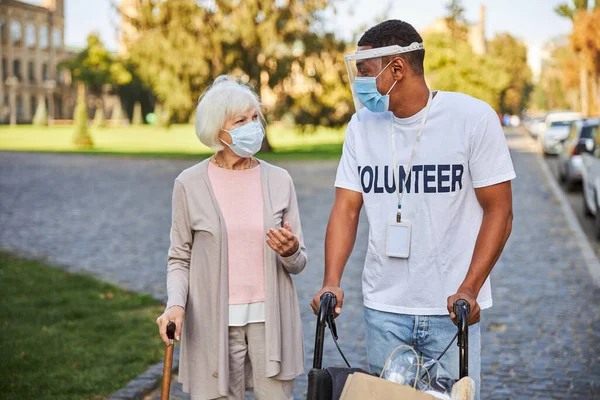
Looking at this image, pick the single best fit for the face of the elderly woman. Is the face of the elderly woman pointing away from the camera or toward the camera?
toward the camera

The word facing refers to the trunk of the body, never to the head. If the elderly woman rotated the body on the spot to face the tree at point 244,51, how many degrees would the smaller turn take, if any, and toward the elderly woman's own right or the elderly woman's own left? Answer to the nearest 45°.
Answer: approximately 180°

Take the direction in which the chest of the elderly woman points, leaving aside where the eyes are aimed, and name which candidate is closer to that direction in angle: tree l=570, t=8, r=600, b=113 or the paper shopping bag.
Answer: the paper shopping bag

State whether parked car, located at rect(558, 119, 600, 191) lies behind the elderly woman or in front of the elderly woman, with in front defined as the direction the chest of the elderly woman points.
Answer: behind

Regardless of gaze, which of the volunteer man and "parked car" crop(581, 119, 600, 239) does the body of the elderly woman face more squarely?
the volunteer man

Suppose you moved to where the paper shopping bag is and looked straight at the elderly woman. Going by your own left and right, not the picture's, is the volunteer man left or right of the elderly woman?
right

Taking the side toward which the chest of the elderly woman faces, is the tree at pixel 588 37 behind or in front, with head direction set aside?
behind

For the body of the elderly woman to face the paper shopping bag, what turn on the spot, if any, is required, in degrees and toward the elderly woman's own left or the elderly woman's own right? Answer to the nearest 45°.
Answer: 0° — they already face it

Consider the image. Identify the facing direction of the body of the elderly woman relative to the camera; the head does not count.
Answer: toward the camera

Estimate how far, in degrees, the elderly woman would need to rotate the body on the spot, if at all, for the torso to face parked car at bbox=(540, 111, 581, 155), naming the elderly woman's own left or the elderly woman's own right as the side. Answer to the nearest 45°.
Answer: approximately 135° to the elderly woman's own left

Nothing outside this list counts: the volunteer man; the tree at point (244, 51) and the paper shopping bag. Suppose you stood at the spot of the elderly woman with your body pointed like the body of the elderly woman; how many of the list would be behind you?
1

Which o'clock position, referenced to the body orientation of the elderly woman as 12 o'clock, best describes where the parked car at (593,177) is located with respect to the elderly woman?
The parked car is roughly at 7 o'clock from the elderly woman.

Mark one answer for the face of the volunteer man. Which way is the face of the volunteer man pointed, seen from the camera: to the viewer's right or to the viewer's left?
to the viewer's left
